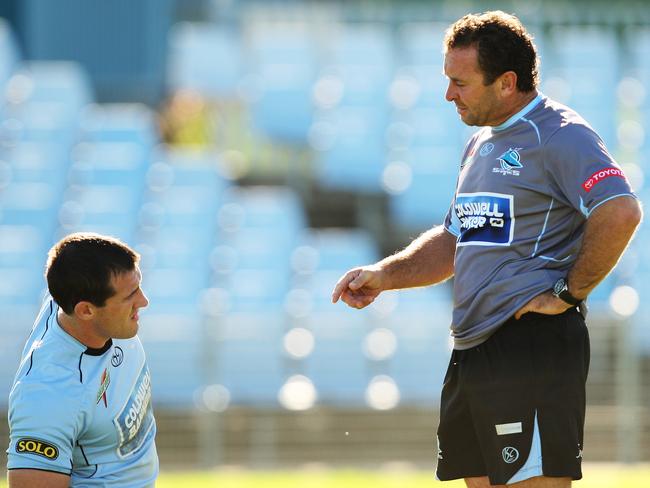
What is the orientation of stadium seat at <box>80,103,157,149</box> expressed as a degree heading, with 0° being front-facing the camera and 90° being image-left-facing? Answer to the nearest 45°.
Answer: approximately 0°

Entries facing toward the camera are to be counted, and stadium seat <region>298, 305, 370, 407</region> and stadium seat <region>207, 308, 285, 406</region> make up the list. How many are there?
2

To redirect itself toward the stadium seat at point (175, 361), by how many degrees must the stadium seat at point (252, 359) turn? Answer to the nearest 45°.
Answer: approximately 90° to its right

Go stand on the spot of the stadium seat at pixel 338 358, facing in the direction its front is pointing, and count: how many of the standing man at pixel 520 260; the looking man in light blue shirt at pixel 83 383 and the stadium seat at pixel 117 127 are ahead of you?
2

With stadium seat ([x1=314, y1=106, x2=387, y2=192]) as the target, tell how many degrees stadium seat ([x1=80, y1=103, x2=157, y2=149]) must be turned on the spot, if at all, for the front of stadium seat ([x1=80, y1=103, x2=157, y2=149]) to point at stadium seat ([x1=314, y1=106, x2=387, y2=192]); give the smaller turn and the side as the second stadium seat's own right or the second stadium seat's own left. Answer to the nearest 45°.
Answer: approximately 90° to the second stadium seat's own left

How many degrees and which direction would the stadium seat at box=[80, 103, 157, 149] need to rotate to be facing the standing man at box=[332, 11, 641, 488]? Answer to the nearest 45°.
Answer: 0° — it already faces them

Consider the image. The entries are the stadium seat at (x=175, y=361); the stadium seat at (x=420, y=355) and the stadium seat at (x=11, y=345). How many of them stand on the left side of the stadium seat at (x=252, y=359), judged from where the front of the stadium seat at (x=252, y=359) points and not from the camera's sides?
1

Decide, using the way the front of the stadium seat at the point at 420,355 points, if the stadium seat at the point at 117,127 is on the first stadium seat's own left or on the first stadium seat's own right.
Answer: on the first stadium seat's own right

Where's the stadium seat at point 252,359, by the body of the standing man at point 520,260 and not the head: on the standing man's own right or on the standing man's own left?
on the standing man's own right

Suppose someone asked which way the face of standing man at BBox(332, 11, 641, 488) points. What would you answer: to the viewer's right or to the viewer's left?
to the viewer's left
